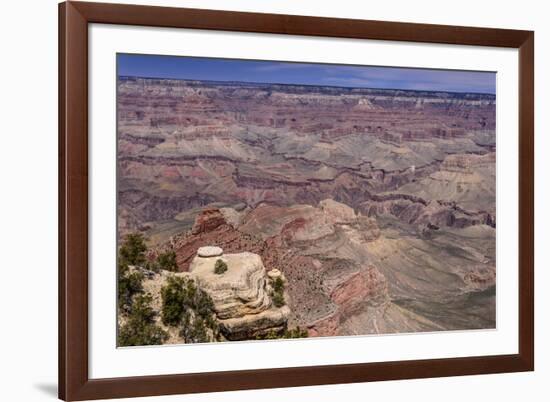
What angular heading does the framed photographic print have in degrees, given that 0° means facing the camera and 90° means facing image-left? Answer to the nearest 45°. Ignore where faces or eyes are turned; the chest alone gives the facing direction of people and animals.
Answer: approximately 315°
